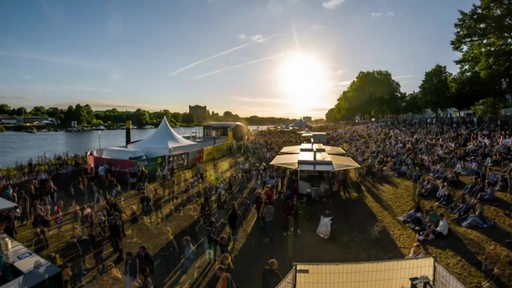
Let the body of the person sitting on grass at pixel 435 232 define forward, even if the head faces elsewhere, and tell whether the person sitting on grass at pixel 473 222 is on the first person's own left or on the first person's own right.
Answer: on the first person's own right

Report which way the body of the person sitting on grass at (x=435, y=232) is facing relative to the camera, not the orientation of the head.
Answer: to the viewer's left

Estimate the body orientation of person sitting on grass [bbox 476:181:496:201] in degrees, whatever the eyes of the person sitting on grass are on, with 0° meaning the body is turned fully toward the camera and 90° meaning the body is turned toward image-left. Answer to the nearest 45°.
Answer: approximately 90°
